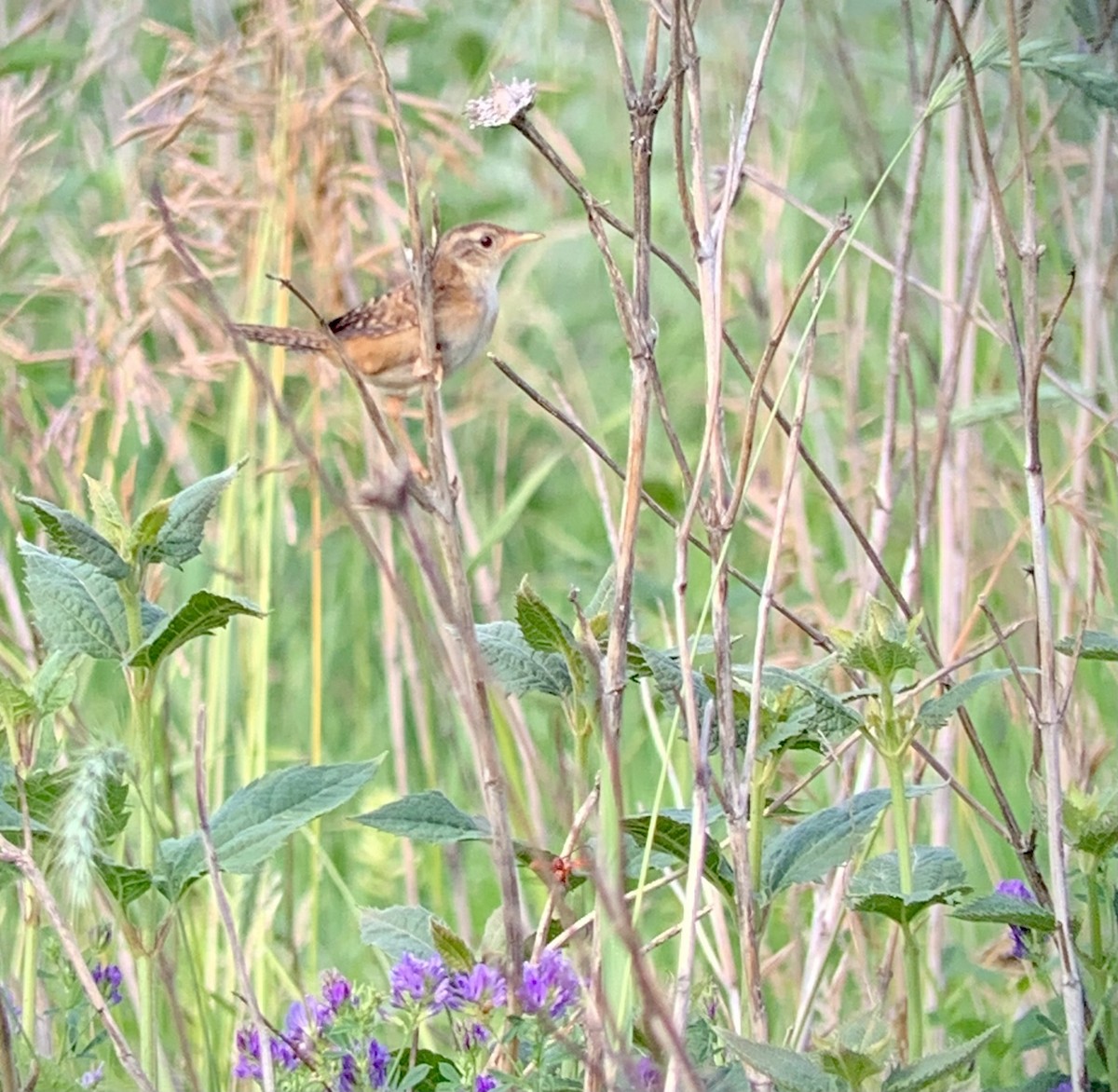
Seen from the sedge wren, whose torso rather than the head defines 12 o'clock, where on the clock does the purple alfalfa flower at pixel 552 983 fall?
The purple alfalfa flower is roughly at 3 o'clock from the sedge wren.

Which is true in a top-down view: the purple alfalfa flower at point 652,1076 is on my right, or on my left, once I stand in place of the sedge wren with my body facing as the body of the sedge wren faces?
on my right

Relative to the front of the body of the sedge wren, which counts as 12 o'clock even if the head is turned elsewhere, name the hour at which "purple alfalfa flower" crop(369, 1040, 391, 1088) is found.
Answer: The purple alfalfa flower is roughly at 3 o'clock from the sedge wren.

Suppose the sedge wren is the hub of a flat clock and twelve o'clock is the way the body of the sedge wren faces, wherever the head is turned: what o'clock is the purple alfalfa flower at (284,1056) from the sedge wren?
The purple alfalfa flower is roughly at 3 o'clock from the sedge wren.

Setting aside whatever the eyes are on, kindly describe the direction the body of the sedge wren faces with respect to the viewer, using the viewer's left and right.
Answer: facing to the right of the viewer

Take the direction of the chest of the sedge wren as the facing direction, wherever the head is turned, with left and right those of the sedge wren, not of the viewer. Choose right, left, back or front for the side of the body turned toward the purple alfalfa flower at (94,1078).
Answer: right

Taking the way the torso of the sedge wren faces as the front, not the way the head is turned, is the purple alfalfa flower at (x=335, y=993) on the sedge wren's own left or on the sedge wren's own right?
on the sedge wren's own right

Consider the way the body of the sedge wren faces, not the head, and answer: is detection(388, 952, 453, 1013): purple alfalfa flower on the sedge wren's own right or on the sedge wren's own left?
on the sedge wren's own right
